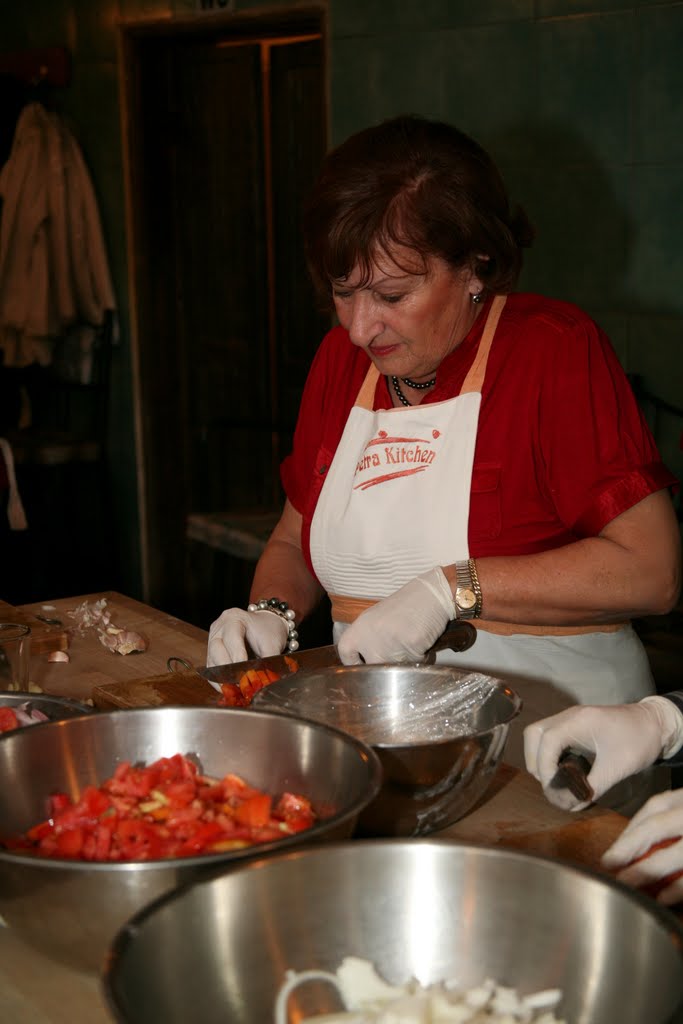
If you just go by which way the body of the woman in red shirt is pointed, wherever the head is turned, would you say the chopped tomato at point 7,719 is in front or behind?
in front

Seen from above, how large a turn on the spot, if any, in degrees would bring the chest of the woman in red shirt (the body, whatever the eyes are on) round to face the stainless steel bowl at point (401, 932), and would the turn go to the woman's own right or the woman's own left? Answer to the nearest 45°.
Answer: approximately 45° to the woman's own left

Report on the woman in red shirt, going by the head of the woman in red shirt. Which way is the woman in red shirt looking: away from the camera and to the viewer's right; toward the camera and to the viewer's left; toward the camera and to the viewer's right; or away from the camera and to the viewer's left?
toward the camera and to the viewer's left

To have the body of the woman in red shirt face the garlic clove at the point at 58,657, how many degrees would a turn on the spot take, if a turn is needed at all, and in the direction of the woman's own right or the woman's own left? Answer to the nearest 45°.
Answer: approximately 45° to the woman's own right

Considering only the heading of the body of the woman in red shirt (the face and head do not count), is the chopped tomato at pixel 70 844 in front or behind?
in front

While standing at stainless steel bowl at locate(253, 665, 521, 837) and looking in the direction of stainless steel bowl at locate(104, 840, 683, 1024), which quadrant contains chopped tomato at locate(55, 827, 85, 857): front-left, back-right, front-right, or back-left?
front-right

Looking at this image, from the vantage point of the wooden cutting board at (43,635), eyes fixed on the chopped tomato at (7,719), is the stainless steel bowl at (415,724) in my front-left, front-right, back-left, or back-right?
front-left

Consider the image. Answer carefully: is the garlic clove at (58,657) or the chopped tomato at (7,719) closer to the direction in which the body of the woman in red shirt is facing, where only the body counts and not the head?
the chopped tomato

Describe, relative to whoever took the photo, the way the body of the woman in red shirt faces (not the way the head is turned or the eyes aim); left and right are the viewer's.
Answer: facing the viewer and to the left of the viewer
